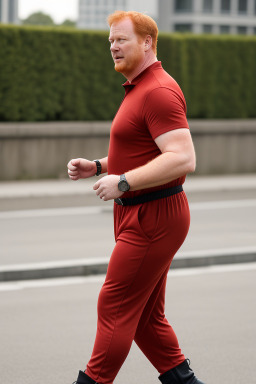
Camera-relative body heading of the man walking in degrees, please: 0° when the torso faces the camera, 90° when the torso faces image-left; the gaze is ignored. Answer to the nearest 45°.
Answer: approximately 90°

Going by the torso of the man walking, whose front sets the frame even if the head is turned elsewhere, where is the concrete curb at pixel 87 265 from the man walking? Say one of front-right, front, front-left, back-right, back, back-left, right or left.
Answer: right

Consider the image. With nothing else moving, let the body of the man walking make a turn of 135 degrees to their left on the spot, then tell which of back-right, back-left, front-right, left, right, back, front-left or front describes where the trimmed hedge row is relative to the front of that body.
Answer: back-left
